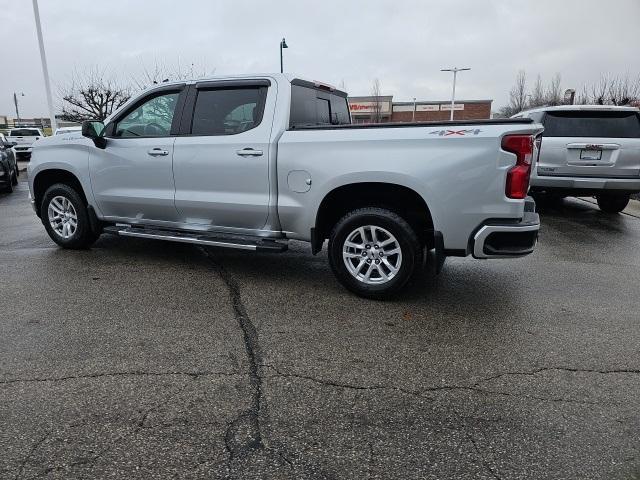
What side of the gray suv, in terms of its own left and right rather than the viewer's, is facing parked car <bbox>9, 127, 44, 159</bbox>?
left

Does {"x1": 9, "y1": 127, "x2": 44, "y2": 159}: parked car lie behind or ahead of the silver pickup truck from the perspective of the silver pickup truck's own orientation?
ahead

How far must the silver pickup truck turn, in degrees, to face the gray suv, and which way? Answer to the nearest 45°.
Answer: approximately 90° to its right

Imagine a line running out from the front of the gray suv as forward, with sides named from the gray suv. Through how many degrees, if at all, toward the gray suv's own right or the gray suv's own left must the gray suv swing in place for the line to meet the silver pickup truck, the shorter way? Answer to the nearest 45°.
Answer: approximately 135° to the gray suv's own left

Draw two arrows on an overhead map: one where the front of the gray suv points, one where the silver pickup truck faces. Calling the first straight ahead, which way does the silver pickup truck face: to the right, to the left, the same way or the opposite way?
to the left

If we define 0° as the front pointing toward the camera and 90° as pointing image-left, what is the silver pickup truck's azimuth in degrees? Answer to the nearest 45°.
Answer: approximately 135°

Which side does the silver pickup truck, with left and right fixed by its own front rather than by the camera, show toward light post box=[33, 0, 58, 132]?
front

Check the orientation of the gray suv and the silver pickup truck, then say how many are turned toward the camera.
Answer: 0

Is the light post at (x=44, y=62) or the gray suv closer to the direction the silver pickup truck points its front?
the light post

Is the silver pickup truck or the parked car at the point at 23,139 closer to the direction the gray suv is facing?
the parked car

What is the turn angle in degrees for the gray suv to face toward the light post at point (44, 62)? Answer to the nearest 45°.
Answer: approximately 90° to its left

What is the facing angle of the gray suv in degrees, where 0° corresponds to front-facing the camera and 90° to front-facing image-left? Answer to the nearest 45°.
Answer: approximately 180°
